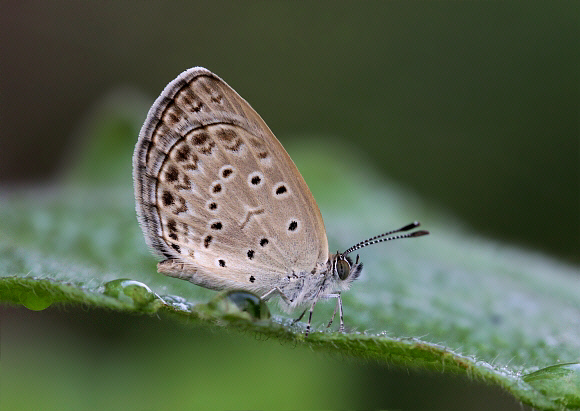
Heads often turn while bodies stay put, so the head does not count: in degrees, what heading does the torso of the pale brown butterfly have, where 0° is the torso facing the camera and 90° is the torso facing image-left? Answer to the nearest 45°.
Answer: approximately 270°
